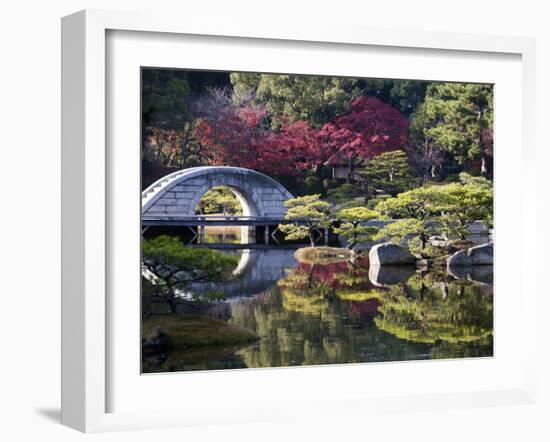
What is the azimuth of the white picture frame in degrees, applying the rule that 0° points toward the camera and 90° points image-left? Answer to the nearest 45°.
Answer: approximately 315°
